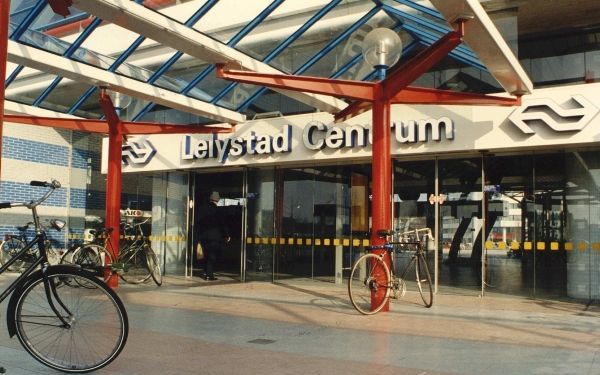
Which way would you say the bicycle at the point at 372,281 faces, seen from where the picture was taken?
facing away from the viewer and to the right of the viewer

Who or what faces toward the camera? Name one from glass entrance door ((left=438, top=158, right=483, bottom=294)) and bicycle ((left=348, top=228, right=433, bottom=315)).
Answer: the glass entrance door

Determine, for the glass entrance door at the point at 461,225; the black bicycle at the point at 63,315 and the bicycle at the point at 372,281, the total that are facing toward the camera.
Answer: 1

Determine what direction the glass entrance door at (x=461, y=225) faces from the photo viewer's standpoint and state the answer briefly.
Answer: facing the viewer

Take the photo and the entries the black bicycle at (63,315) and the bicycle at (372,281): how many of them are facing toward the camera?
0

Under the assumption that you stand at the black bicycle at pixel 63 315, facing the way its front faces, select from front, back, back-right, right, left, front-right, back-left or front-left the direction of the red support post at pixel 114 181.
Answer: left

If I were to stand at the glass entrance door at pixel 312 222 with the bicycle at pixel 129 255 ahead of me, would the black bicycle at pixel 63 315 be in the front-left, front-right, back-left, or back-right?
front-left

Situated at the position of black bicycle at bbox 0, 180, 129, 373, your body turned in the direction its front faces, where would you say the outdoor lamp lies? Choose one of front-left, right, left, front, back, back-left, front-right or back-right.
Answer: left

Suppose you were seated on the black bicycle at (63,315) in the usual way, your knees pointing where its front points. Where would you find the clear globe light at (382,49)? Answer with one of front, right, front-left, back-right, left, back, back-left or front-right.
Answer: front-left

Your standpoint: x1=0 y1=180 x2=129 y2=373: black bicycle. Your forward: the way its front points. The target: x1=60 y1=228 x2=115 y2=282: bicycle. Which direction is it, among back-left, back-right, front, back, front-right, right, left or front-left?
left

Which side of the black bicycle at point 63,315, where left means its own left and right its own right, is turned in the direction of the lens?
right

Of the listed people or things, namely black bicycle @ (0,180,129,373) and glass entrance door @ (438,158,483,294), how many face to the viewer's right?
1

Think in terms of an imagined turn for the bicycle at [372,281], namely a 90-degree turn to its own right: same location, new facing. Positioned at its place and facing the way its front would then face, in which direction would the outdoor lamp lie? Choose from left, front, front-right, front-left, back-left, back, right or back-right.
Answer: back
